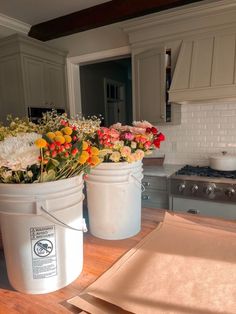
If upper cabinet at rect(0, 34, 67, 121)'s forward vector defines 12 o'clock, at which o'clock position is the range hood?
The range hood is roughly at 12 o'clock from the upper cabinet.

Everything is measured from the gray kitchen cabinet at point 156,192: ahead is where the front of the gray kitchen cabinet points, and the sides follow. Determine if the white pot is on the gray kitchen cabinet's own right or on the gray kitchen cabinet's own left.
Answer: on the gray kitchen cabinet's own left

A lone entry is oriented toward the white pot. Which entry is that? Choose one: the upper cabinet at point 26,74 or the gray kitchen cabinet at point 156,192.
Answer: the upper cabinet

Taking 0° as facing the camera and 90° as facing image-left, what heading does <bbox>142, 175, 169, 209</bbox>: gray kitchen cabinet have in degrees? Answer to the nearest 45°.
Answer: approximately 0°

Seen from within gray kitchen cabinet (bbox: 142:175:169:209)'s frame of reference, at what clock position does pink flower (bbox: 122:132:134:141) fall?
The pink flower is roughly at 12 o'clock from the gray kitchen cabinet.

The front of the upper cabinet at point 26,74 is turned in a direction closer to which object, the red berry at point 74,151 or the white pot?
the white pot

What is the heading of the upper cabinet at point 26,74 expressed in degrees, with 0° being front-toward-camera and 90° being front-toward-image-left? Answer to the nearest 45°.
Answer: approximately 315°

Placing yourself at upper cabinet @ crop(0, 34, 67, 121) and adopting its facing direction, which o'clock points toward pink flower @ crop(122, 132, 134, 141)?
The pink flower is roughly at 1 o'clock from the upper cabinet.

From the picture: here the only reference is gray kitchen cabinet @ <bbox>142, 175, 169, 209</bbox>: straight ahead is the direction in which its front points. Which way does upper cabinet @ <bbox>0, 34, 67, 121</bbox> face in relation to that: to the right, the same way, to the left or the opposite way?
to the left

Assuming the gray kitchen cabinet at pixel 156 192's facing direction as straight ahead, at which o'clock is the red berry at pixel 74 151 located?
The red berry is roughly at 12 o'clock from the gray kitchen cabinet.
